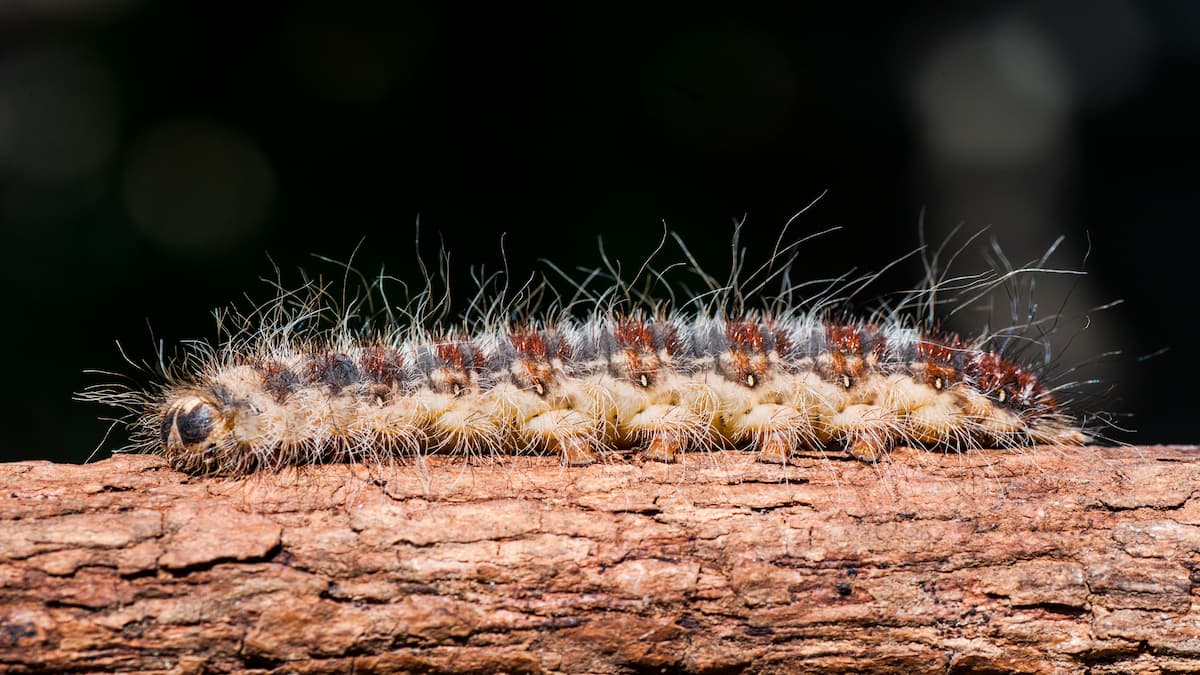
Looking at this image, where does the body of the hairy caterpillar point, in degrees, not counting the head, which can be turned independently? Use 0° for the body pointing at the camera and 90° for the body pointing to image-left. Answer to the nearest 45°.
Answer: approximately 90°
